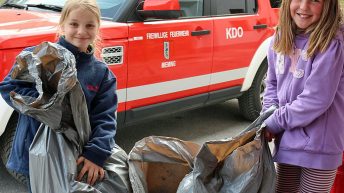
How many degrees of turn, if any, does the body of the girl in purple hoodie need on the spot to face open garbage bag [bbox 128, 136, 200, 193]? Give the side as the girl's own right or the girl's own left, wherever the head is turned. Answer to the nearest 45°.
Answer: approximately 45° to the girl's own right

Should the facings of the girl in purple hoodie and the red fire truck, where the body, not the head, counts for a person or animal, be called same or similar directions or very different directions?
same or similar directions

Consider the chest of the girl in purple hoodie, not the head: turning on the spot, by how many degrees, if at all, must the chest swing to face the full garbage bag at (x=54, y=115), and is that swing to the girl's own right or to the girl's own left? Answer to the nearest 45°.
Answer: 0° — they already face it

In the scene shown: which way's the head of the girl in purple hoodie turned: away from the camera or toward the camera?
toward the camera

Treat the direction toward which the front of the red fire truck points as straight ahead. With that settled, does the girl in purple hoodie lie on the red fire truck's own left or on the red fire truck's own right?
on the red fire truck's own left

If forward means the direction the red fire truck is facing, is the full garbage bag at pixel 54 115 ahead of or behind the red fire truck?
ahead

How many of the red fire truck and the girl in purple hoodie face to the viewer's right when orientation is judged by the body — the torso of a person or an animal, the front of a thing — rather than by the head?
0

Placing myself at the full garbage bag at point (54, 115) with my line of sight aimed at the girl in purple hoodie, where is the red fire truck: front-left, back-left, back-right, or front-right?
front-left

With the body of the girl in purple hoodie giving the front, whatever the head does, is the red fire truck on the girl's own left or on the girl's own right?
on the girl's own right

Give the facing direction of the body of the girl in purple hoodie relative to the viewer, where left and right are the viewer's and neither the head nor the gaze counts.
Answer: facing the viewer and to the left of the viewer
